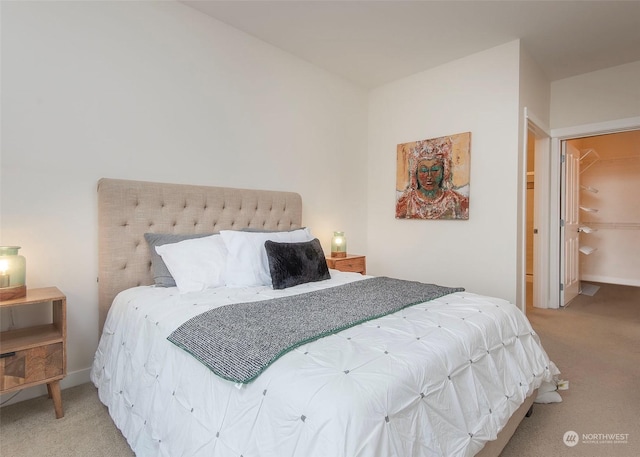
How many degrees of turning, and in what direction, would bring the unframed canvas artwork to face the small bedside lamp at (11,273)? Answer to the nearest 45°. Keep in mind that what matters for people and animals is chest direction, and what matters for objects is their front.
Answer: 0° — it already faces it

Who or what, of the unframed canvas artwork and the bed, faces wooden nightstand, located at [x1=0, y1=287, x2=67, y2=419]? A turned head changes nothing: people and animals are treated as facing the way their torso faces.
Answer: the unframed canvas artwork

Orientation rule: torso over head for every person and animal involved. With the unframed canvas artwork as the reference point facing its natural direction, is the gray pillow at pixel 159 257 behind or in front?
in front

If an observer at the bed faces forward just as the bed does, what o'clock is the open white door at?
The open white door is roughly at 9 o'clock from the bed.

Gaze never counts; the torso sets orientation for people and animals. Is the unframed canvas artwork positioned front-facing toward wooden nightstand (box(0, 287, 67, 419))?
yes

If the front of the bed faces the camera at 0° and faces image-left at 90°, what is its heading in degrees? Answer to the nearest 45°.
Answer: approximately 315°

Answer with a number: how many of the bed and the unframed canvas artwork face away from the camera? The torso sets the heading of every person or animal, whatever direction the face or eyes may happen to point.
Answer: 0

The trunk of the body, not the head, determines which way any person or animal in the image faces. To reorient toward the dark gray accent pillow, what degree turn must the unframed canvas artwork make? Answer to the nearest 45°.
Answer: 0° — it already faces it

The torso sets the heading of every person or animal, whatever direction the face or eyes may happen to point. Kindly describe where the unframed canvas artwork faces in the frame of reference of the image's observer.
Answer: facing the viewer and to the left of the viewer

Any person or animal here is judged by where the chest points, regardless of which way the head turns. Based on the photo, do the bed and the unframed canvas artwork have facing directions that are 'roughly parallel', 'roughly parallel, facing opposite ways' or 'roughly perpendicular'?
roughly perpendicular

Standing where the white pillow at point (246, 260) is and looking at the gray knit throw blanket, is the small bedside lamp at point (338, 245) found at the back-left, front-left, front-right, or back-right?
back-left
